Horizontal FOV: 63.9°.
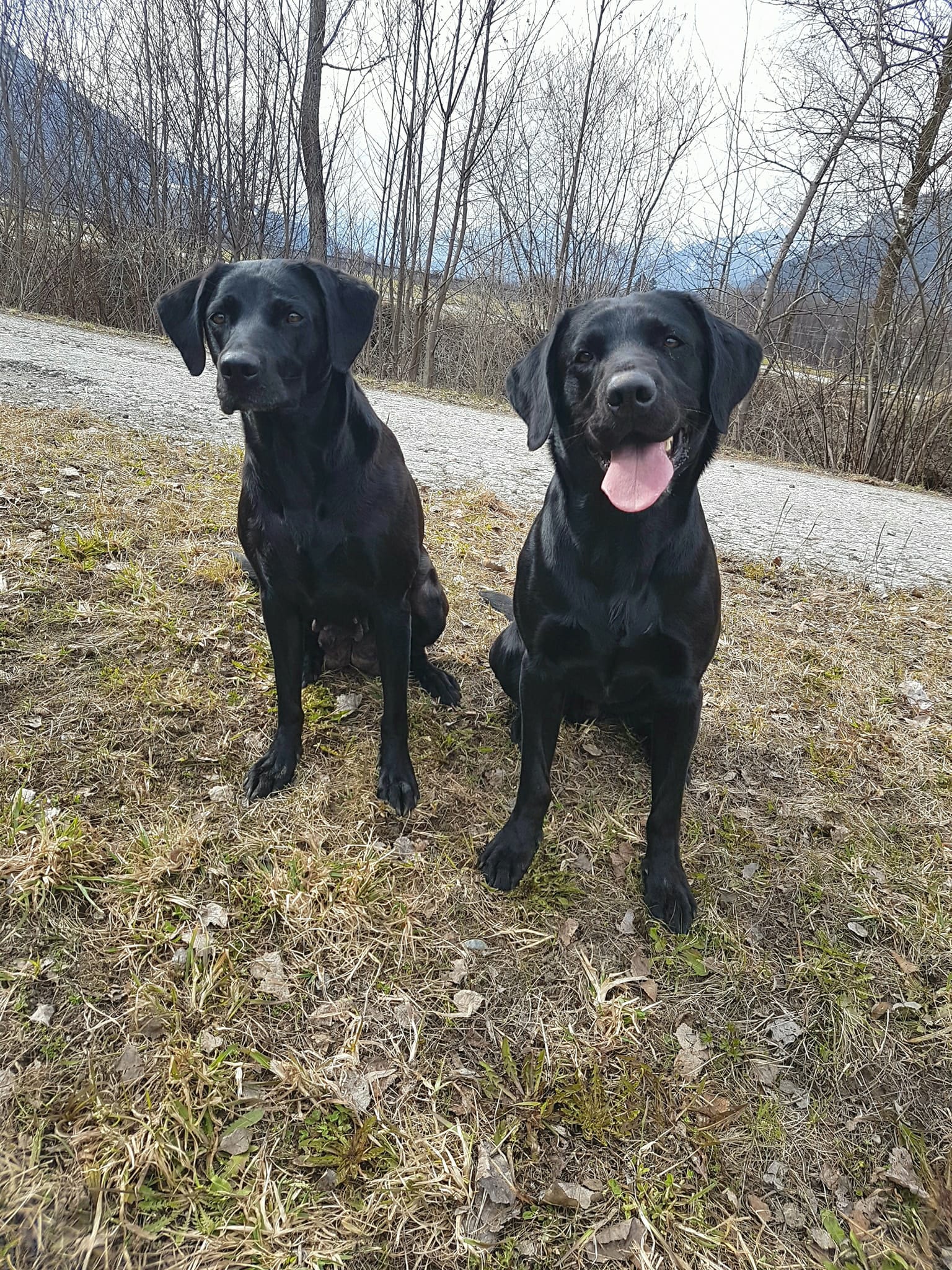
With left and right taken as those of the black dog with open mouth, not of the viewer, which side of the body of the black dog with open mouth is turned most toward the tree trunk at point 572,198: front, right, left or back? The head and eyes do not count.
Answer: back

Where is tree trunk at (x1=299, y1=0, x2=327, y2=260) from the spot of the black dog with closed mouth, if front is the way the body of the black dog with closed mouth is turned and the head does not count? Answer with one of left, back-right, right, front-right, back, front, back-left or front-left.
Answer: back

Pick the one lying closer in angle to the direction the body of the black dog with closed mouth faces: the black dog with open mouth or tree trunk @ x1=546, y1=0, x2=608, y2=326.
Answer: the black dog with open mouth

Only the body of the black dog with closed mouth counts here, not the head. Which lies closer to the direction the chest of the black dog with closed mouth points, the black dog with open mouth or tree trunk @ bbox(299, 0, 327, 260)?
the black dog with open mouth

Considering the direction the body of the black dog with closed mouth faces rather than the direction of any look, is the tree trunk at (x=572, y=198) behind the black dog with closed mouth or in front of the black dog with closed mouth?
behind

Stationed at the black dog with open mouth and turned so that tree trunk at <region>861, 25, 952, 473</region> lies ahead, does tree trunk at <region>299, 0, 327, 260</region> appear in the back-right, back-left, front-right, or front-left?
front-left

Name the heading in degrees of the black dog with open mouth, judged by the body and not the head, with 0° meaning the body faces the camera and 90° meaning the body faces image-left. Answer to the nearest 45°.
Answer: approximately 0°

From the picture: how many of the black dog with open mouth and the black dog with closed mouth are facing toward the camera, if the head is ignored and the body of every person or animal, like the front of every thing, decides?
2

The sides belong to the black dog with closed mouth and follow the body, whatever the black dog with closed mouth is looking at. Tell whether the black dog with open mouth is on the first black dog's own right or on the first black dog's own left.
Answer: on the first black dog's own left

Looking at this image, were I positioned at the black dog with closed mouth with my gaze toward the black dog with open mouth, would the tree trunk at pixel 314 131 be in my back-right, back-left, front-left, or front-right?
back-left

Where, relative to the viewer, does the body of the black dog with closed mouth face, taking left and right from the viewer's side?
facing the viewer
